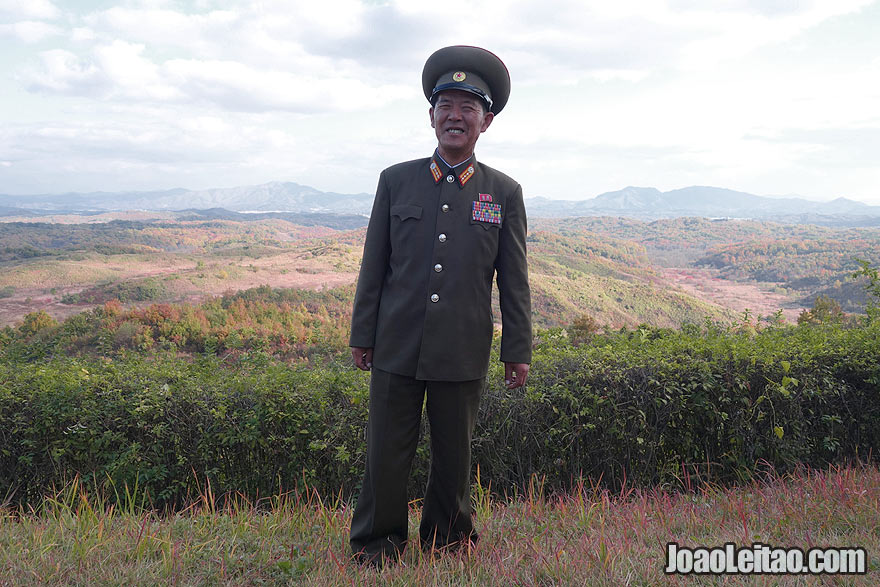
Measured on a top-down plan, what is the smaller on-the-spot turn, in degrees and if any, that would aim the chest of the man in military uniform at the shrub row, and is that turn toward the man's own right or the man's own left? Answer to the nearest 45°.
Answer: approximately 180°

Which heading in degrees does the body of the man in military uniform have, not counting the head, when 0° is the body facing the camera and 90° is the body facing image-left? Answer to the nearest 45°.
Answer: approximately 0°
